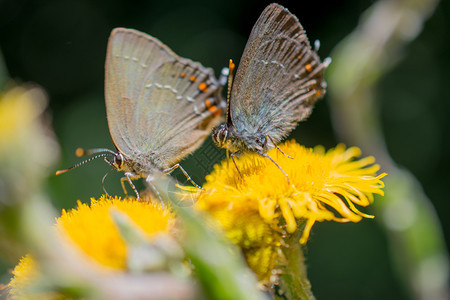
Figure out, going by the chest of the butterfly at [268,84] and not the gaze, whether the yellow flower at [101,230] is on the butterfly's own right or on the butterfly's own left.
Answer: on the butterfly's own left

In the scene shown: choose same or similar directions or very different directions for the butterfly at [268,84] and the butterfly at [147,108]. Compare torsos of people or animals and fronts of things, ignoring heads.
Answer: same or similar directions

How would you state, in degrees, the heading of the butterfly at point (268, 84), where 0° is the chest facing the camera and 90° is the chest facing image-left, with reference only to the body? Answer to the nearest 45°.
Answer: approximately 90°

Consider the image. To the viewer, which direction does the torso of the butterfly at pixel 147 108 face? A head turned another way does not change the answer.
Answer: to the viewer's left

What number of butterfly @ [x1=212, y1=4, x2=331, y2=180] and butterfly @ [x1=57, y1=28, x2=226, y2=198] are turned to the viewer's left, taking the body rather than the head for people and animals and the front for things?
2
